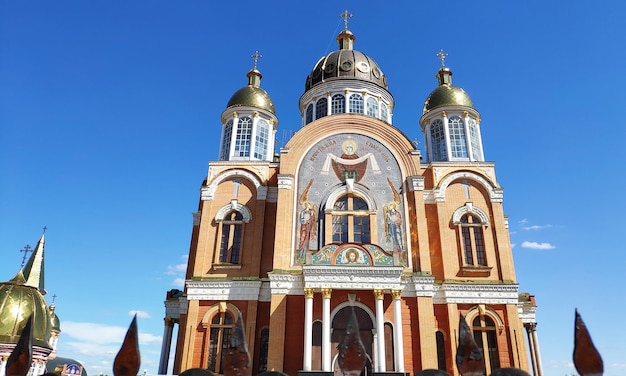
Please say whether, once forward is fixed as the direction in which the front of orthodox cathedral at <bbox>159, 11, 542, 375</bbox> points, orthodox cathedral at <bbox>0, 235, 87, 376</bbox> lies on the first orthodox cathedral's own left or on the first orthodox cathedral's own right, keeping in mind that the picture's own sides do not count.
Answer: on the first orthodox cathedral's own right

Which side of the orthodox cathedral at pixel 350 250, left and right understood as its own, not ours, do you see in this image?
front
